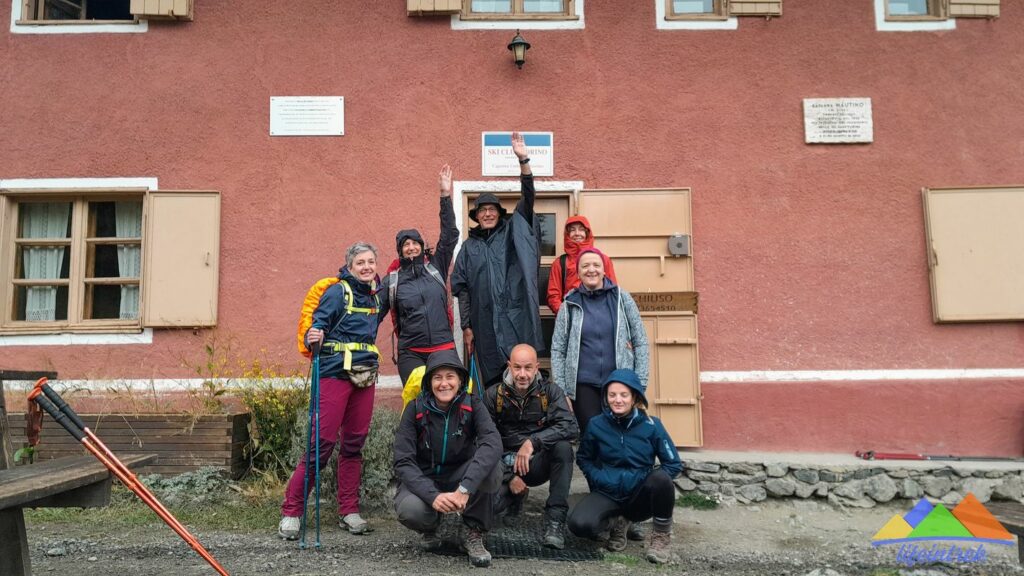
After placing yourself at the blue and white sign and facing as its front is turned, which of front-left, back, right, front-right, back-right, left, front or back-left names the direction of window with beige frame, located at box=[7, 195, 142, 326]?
right

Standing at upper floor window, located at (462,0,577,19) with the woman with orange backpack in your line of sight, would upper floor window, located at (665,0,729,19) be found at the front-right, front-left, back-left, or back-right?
back-left

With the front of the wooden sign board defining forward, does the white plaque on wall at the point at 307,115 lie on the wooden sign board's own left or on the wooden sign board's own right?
on the wooden sign board's own right

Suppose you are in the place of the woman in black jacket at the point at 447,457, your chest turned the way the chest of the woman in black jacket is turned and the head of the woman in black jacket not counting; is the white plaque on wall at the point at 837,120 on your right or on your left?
on your left

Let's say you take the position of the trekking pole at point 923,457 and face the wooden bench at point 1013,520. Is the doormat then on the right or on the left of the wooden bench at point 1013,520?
right

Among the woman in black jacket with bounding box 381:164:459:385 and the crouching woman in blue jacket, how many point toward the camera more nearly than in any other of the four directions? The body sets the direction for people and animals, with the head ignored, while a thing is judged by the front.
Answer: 2

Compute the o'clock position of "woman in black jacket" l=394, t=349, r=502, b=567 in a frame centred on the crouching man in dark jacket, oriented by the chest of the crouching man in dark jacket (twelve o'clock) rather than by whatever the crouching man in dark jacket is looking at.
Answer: The woman in black jacket is roughly at 2 o'clock from the crouching man in dark jacket.

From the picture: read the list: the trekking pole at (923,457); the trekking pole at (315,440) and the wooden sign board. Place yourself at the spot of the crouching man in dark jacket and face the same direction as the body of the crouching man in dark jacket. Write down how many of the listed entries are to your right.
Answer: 1

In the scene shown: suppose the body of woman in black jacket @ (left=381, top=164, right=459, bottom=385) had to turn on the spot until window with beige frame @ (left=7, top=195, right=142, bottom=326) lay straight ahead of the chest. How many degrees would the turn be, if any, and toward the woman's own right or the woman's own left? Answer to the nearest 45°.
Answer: approximately 135° to the woman's own right

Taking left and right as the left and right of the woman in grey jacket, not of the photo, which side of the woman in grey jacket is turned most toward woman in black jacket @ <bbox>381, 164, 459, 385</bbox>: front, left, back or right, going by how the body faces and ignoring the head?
right

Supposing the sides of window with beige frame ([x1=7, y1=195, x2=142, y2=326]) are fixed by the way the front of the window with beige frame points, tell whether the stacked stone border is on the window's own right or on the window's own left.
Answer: on the window's own left
